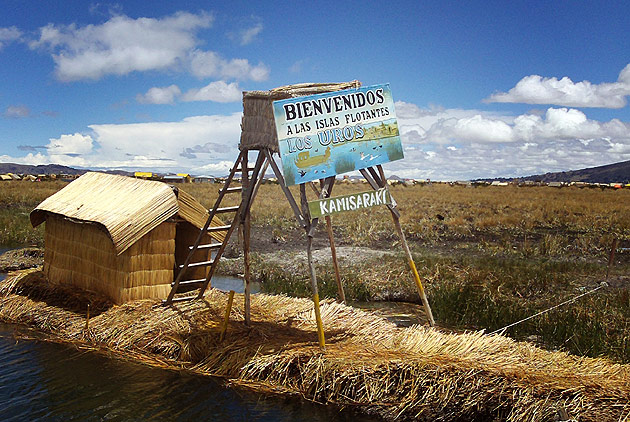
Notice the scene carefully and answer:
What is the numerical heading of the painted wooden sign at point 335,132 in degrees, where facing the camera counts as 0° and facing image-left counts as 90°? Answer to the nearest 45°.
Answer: approximately 0°

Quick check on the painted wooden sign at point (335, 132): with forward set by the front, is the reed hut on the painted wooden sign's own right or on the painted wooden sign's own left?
on the painted wooden sign's own right
